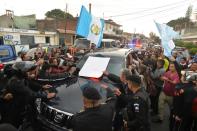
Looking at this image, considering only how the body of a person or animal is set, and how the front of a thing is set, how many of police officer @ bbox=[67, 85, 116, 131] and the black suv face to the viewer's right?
0

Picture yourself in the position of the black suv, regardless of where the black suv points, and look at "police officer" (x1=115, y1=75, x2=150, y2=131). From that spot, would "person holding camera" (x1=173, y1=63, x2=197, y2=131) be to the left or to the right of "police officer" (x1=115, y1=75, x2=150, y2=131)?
left

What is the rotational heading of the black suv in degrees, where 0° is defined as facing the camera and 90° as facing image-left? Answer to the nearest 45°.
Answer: approximately 45°

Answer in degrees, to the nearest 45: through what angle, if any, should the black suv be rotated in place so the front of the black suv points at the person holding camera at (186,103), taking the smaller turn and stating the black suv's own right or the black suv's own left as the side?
approximately 135° to the black suv's own left

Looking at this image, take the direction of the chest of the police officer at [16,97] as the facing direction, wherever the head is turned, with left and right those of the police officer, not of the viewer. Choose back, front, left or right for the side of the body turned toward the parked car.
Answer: left

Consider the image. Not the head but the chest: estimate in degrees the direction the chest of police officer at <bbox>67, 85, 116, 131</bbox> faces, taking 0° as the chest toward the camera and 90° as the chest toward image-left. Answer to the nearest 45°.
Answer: approximately 180°

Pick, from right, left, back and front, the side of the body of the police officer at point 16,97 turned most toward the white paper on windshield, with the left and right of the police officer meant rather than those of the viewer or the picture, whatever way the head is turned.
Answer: front

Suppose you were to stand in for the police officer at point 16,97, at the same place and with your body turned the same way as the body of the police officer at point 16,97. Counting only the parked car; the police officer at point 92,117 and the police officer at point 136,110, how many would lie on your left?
1

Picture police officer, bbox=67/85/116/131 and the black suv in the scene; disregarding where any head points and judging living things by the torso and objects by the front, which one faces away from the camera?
the police officer
